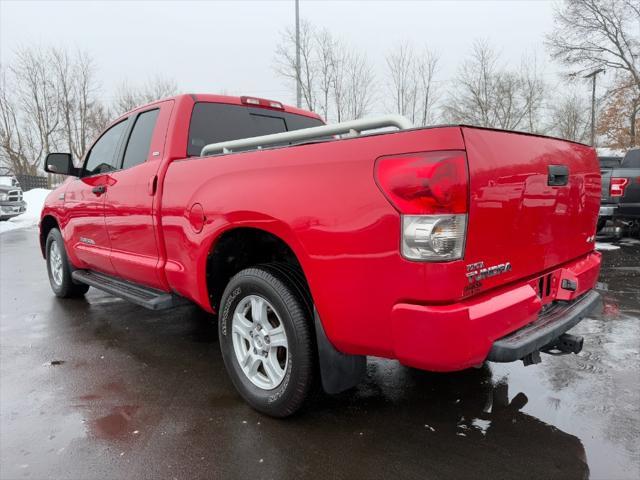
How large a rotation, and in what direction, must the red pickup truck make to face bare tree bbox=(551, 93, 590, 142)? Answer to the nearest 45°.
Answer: approximately 90° to its right

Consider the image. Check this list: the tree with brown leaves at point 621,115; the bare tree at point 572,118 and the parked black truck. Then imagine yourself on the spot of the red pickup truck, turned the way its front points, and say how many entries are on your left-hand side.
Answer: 0

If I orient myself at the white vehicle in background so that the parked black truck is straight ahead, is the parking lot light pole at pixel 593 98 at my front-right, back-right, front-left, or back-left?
front-left

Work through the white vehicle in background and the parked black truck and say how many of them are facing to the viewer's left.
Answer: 0

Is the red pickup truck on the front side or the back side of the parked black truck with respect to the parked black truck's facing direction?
on the back side

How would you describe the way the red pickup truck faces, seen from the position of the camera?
facing away from the viewer and to the left of the viewer

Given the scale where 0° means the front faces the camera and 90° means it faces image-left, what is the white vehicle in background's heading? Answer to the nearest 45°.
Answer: approximately 315°

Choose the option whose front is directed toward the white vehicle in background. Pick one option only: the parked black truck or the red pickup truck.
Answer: the red pickup truck

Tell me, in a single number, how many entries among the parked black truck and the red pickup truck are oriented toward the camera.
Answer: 0

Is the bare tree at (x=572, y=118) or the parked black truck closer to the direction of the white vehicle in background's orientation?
the parked black truck

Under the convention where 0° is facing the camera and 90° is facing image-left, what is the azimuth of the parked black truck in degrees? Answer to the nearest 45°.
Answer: approximately 225°

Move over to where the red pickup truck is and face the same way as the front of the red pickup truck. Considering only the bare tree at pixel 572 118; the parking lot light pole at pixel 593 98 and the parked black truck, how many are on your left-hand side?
0

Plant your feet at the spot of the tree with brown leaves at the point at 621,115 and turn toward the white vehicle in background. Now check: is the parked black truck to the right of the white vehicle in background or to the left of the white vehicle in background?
left

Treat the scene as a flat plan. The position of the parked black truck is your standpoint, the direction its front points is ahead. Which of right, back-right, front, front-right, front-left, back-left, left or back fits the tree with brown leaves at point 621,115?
front-left
